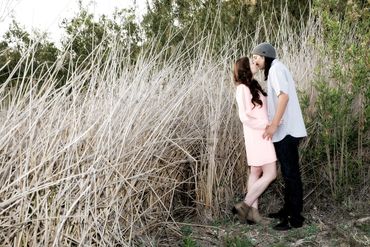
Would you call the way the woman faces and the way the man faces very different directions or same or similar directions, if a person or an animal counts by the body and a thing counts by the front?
very different directions

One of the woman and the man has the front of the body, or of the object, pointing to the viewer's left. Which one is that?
the man

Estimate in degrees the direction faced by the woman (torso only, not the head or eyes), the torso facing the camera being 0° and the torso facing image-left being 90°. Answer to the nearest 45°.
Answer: approximately 270°

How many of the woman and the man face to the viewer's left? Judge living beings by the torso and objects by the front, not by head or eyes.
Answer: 1

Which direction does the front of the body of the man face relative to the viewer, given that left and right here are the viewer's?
facing to the left of the viewer
